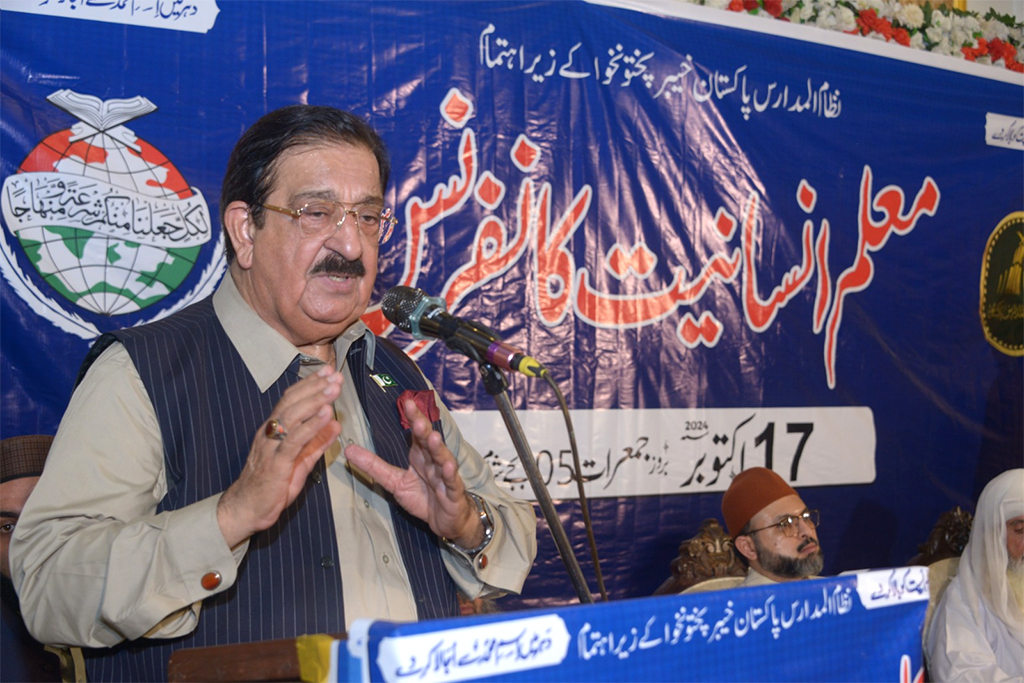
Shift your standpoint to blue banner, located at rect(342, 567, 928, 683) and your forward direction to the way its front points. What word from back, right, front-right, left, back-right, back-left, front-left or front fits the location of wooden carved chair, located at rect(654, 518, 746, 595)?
back

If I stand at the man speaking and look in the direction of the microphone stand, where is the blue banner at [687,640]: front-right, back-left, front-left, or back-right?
front-right

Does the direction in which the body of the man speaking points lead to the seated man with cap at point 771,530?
no

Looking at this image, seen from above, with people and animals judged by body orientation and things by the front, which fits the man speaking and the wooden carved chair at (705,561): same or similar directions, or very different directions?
same or similar directions

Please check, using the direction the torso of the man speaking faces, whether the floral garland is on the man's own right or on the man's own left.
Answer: on the man's own left

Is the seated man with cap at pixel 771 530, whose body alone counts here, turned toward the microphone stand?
no

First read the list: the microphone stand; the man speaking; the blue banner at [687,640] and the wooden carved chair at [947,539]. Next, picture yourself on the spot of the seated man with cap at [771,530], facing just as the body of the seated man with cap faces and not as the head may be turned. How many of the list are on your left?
1

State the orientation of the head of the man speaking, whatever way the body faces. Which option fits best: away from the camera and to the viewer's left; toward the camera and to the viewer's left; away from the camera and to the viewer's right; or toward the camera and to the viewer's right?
toward the camera and to the viewer's right

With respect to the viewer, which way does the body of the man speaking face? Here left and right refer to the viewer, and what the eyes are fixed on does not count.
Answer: facing the viewer and to the right of the viewer

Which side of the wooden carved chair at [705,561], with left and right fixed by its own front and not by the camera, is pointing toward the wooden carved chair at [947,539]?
left

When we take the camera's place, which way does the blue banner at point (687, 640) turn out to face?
facing the viewer

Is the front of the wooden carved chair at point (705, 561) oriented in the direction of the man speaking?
no
